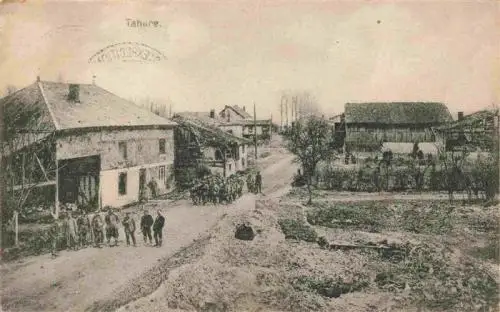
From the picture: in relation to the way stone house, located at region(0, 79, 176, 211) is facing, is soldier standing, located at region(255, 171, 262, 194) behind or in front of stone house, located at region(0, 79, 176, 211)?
in front

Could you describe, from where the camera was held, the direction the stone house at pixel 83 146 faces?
facing the viewer and to the right of the viewer
